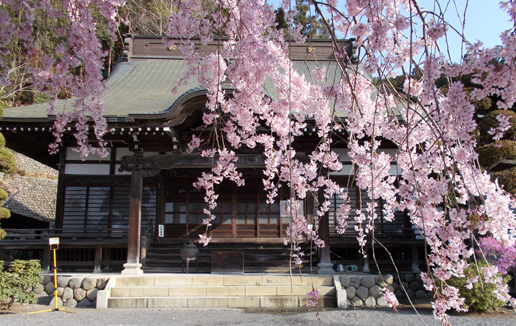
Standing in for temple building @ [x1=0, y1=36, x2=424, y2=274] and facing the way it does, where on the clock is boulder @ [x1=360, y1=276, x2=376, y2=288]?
The boulder is roughly at 10 o'clock from the temple building.

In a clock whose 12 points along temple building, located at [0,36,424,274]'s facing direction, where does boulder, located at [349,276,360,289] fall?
The boulder is roughly at 10 o'clock from the temple building.

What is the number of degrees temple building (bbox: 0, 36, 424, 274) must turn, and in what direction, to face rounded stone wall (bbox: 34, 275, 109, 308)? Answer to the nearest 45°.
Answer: approximately 45° to its right

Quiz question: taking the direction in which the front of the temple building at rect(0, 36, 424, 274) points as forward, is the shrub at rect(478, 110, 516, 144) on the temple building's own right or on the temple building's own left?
on the temple building's own left

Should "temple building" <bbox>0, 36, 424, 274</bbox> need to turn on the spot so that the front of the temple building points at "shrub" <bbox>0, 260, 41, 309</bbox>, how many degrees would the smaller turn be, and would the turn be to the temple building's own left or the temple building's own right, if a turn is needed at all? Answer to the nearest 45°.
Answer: approximately 45° to the temple building's own right

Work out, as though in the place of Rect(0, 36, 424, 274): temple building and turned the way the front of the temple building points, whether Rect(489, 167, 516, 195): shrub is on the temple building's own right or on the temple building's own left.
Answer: on the temple building's own left

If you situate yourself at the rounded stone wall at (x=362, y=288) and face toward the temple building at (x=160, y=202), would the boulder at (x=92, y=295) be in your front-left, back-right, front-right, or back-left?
front-left

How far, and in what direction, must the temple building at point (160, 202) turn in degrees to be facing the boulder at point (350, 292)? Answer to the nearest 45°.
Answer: approximately 45° to its left

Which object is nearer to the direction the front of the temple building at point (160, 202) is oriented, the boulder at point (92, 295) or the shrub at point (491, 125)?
the boulder

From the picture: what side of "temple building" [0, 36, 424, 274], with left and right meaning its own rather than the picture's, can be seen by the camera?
front
